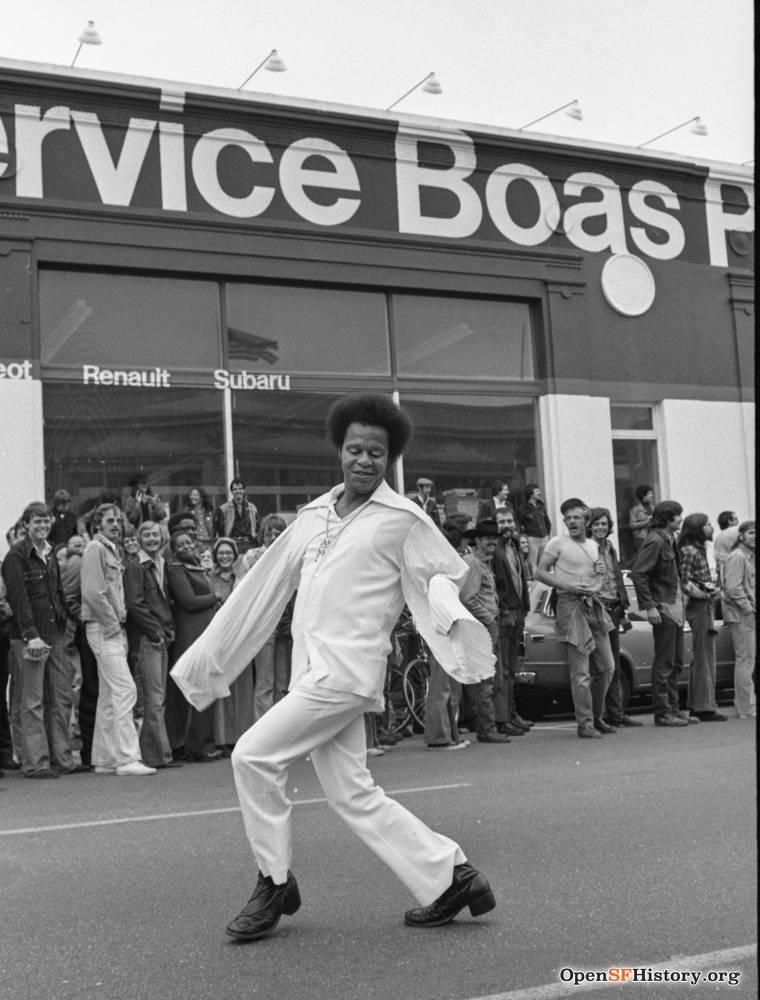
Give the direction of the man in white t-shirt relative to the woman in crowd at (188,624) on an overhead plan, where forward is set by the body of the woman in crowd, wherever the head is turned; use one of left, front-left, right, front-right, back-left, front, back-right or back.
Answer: front-left

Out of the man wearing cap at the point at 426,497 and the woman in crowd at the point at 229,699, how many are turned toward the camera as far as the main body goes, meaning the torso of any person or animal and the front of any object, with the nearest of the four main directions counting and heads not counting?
2

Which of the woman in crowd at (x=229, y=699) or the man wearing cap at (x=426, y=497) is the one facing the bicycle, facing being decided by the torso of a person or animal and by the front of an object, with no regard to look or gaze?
the man wearing cap

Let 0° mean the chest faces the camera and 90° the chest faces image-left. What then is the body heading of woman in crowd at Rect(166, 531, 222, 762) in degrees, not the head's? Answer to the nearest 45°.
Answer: approximately 315°

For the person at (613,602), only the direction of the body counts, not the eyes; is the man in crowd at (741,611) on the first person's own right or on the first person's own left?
on the first person's own left

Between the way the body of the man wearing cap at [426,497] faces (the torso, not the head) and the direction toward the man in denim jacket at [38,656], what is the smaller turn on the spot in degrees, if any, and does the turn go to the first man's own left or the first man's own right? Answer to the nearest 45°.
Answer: approximately 45° to the first man's own right

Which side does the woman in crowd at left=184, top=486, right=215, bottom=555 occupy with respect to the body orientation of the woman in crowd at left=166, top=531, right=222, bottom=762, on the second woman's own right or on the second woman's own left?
on the second woman's own left

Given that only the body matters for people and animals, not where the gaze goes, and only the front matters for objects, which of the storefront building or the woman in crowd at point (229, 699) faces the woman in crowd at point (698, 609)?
the storefront building

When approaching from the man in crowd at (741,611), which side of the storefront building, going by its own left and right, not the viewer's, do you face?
front

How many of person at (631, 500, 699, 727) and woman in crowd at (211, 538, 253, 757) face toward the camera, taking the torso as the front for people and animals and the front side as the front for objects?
1
